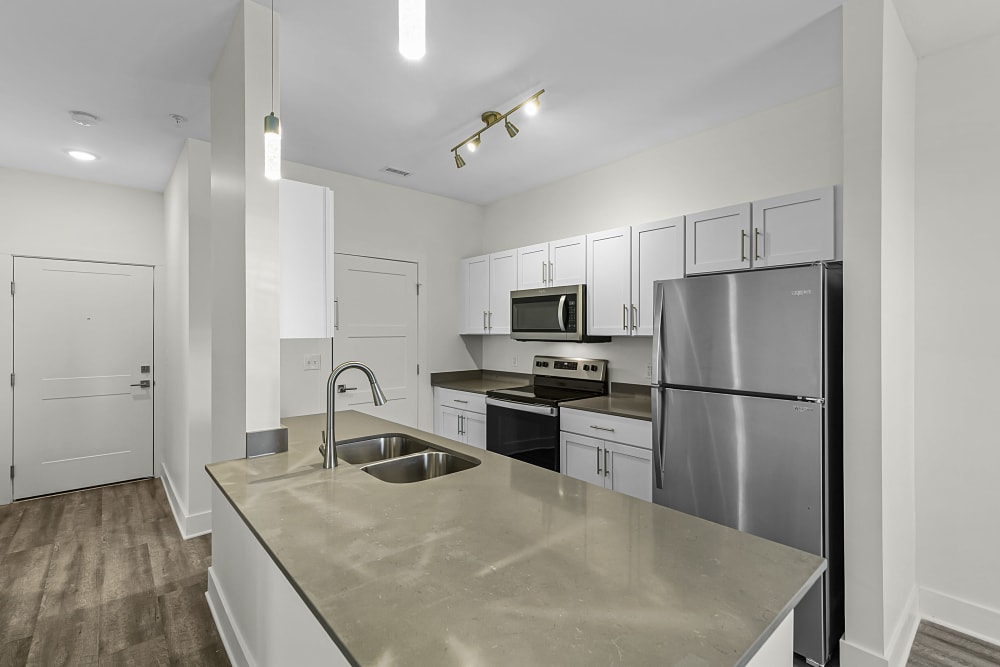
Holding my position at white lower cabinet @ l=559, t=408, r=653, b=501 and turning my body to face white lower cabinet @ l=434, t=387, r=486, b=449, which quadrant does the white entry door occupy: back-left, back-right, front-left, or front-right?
front-left

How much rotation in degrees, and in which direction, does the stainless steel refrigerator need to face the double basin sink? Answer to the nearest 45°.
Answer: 0° — it already faces it

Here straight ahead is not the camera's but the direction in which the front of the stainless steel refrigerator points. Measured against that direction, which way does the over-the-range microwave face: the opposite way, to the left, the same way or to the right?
the same way

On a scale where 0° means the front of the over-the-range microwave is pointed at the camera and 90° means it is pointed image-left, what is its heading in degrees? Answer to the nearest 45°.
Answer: approximately 45°

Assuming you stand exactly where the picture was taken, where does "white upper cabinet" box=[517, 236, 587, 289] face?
facing the viewer and to the left of the viewer

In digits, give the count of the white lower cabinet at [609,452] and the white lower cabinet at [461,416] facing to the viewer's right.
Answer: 0

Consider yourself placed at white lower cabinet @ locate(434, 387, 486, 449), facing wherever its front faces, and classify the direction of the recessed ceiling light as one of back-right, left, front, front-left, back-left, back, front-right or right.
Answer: front-right

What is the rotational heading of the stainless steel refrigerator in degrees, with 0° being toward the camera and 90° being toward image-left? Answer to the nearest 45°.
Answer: approximately 45°

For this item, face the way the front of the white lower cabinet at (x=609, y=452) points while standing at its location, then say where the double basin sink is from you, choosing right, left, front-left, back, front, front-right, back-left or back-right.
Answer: front

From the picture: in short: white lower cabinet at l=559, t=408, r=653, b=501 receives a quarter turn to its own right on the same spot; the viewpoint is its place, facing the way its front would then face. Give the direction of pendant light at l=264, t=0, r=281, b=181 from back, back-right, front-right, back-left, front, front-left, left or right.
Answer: left

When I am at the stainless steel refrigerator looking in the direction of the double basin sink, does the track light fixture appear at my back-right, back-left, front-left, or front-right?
front-right

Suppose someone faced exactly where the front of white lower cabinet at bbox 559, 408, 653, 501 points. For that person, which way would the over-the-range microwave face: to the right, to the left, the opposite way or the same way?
the same way

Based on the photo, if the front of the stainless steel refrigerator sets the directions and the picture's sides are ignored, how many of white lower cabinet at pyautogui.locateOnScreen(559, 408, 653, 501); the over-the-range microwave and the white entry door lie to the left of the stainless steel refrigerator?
0

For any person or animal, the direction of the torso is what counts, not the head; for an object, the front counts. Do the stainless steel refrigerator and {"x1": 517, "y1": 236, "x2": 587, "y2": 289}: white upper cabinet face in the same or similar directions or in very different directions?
same or similar directions

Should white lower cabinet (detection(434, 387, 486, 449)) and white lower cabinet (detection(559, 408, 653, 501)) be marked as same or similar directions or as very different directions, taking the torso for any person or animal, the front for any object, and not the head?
same or similar directions

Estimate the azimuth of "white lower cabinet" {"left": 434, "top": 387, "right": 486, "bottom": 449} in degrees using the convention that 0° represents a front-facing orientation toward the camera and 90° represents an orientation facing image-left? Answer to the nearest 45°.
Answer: approximately 45°

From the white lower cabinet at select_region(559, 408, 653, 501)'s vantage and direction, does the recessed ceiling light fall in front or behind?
in front

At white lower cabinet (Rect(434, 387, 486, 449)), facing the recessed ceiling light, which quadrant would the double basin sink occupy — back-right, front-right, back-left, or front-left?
front-left
